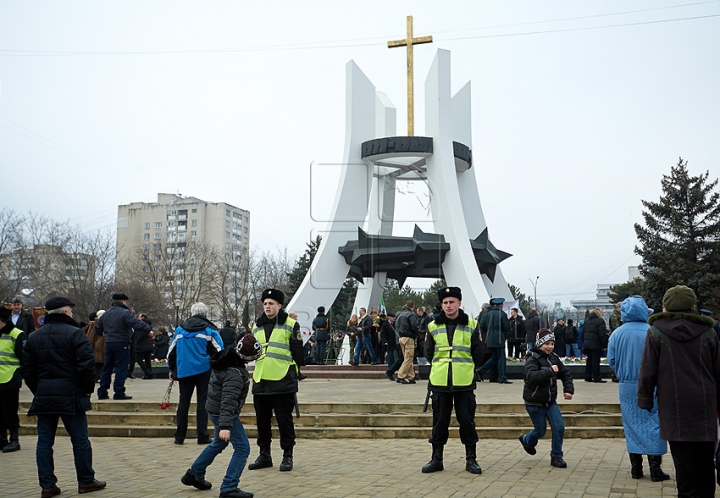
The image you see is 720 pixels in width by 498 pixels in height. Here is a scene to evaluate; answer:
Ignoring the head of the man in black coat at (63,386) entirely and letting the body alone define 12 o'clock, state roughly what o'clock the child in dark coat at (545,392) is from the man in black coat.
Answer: The child in dark coat is roughly at 2 o'clock from the man in black coat.

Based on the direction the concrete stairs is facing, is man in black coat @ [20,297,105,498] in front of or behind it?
in front

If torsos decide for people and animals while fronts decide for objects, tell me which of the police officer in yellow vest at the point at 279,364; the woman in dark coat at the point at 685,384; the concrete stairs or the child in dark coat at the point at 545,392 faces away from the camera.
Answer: the woman in dark coat

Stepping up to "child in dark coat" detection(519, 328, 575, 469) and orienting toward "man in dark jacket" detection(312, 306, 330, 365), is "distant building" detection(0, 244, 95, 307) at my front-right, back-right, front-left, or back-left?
front-left

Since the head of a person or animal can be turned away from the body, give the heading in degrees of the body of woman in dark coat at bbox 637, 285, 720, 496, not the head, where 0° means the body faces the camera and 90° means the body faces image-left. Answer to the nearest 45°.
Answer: approximately 180°

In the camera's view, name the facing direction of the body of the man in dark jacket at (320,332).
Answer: away from the camera

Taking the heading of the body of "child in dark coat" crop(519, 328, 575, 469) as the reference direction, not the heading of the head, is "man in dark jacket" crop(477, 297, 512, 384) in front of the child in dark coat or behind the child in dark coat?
behind

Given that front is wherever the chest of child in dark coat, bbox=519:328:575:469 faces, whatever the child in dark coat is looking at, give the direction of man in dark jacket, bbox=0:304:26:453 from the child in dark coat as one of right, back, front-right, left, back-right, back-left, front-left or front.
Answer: back-right

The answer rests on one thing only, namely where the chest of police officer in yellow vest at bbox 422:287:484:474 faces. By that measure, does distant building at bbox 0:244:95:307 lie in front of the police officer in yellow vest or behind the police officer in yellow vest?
behind

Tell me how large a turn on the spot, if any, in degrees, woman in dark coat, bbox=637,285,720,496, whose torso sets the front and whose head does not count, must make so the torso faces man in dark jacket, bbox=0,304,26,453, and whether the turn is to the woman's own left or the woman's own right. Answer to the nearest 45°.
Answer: approximately 90° to the woman's own left

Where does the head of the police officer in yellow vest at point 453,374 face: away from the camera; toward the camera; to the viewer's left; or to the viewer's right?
toward the camera
